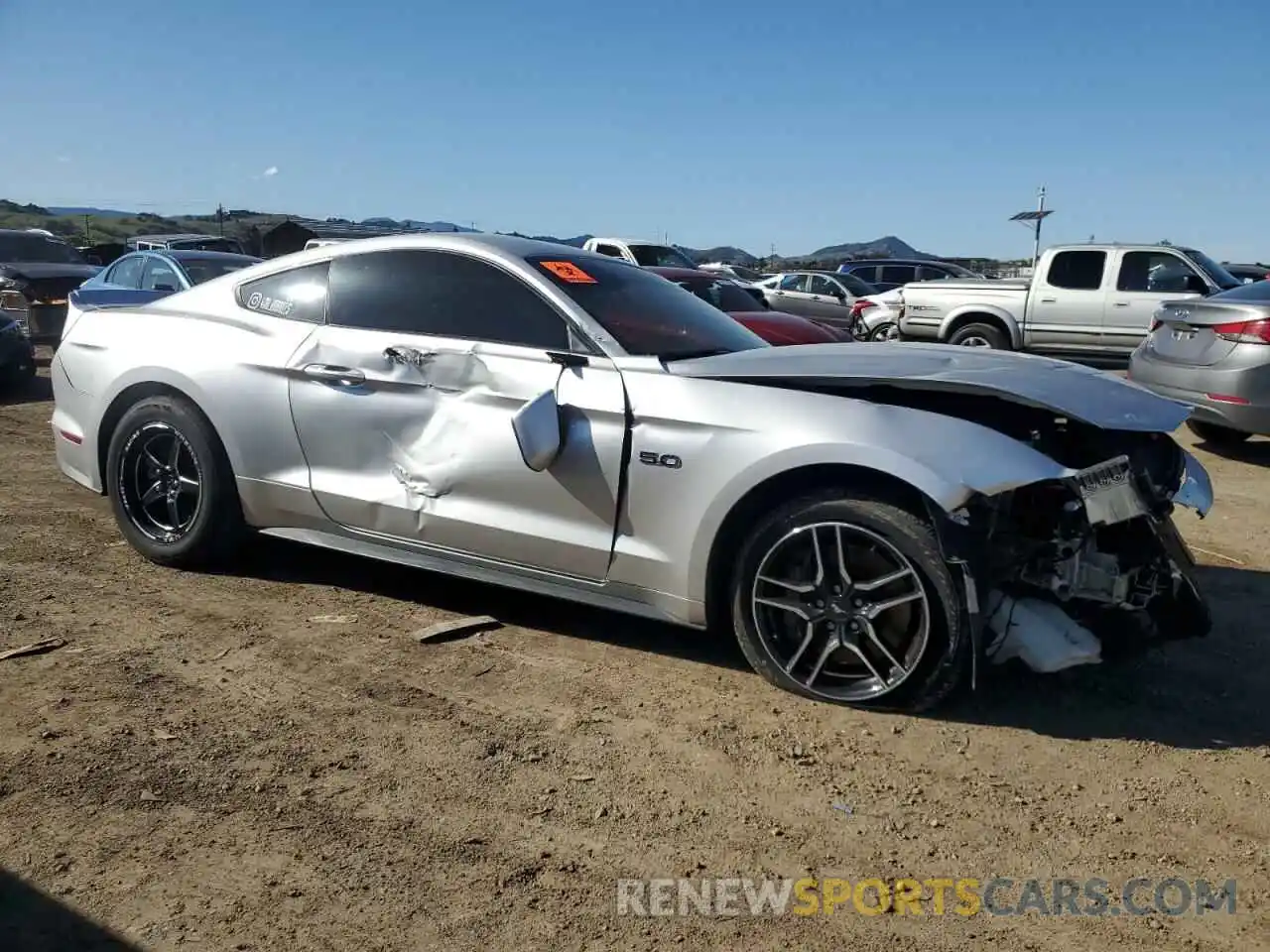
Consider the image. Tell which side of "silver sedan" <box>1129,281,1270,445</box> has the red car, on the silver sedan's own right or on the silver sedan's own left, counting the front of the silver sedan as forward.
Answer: on the silver sedan's own left

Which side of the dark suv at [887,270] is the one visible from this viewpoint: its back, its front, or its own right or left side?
right

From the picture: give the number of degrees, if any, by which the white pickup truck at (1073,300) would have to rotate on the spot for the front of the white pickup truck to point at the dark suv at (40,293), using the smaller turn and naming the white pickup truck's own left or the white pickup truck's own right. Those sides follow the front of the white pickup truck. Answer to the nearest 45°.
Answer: approximately 135° to the white pickup truck's own right

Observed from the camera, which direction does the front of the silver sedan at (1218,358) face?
facing away from the viewer and to the right of the viewer

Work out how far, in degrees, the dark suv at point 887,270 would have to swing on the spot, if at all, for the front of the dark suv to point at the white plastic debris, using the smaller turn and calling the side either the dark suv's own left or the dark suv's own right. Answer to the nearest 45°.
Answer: approximately 90° to the dark suv's own right

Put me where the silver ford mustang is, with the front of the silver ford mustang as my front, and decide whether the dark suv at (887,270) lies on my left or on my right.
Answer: on my left

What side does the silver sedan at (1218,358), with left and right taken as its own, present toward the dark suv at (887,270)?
left

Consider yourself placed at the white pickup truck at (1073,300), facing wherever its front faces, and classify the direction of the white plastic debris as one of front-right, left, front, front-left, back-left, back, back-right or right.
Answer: right

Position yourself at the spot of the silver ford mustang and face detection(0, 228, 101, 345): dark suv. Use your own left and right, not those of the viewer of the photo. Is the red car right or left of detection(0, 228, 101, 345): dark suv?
right

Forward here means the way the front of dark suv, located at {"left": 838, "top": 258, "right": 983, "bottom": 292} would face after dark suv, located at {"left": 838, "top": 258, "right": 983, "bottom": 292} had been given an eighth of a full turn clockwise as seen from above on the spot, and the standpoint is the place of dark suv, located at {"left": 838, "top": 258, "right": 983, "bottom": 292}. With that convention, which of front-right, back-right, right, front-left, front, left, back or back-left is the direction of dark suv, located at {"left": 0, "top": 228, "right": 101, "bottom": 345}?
right

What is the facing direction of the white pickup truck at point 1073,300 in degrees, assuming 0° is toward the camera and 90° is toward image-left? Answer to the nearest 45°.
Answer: approximately 270°
